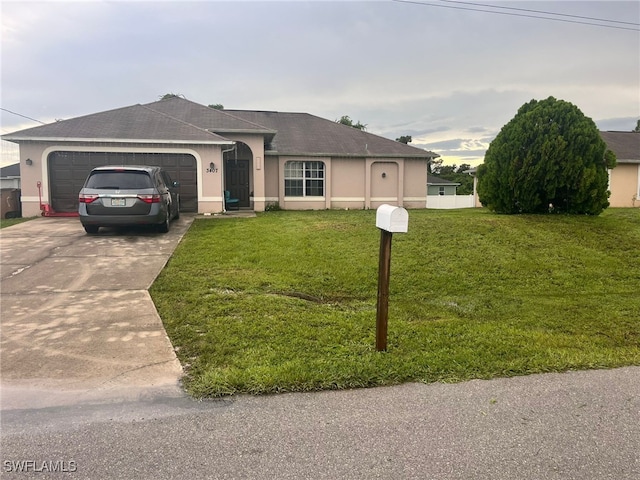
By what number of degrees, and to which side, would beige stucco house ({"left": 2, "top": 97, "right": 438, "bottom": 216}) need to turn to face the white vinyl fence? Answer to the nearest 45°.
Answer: approximately 135° to its left

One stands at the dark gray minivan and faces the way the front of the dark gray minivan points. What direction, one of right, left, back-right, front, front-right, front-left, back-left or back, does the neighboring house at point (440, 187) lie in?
front-right

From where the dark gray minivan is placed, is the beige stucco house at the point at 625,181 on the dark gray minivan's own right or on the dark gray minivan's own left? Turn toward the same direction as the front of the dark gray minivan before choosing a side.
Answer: on the dark gray minivan's own right

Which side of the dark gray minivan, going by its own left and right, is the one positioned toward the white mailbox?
back

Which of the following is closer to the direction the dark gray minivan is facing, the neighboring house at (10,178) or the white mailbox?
the neighboring house

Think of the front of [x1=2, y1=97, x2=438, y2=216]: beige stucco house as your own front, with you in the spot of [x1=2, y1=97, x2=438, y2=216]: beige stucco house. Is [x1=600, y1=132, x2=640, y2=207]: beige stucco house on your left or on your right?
on your left

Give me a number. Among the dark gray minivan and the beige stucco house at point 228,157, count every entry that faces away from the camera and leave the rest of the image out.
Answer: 1

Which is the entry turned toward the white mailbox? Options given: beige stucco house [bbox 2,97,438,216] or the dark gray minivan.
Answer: the beige stucco house

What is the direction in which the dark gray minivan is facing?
away from the camera

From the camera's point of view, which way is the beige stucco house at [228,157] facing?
toward the camera

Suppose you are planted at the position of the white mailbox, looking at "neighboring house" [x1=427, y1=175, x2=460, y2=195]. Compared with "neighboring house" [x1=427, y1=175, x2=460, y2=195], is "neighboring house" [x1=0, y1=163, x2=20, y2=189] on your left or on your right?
left

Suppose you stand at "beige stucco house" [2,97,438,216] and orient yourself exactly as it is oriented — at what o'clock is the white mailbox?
The white mailbox is roughly at 12 o'clock from the beige stucco house.

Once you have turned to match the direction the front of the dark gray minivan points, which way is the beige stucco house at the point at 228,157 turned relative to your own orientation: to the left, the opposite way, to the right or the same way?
the opposite way
